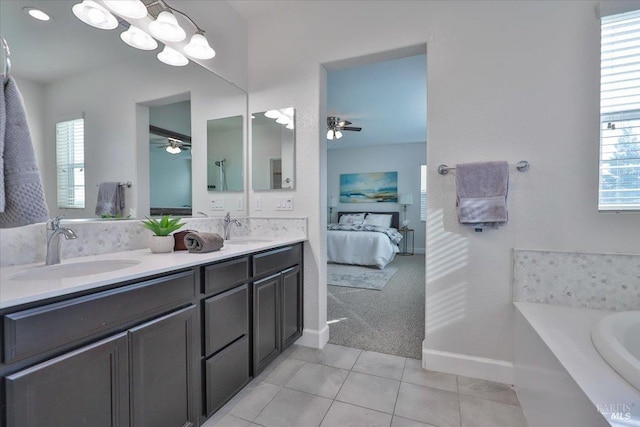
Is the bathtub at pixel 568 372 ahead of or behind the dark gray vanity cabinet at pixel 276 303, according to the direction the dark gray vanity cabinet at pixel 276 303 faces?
ahead

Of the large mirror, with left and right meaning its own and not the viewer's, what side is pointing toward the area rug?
left

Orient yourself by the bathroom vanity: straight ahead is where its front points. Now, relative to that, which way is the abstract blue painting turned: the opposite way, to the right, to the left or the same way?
to the right

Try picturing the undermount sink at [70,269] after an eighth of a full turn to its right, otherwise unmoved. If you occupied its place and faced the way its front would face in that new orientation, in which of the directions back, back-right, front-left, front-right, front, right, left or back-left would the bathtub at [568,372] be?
front-left

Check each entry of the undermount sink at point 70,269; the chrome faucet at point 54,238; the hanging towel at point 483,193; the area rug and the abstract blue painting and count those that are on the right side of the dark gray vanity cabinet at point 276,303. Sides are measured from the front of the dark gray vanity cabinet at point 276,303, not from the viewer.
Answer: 2

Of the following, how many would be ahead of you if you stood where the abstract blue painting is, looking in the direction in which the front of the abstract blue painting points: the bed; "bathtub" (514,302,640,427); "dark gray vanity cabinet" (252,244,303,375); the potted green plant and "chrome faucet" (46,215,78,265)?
5

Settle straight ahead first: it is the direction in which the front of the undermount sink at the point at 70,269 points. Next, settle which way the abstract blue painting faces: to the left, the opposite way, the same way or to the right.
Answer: to the right

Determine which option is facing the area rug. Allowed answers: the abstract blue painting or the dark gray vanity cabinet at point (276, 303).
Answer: the abstract blue painting

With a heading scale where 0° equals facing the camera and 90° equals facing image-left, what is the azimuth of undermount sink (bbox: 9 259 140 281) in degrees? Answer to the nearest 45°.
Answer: approximately 315°

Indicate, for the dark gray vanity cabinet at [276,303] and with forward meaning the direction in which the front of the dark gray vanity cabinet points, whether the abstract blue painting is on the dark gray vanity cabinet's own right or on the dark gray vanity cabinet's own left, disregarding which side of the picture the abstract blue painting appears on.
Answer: on the dark gray vanity cabinet's own left

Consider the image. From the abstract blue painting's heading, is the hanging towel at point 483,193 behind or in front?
in front

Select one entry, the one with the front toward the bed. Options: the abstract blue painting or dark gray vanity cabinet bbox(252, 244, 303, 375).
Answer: the abstract blue painting

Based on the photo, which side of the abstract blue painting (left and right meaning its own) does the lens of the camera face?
front

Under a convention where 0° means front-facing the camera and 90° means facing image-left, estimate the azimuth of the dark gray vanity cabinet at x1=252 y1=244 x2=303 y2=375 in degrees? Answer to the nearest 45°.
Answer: approximately 315°

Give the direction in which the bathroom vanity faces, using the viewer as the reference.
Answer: facing the viewer and to the right of the viewer
